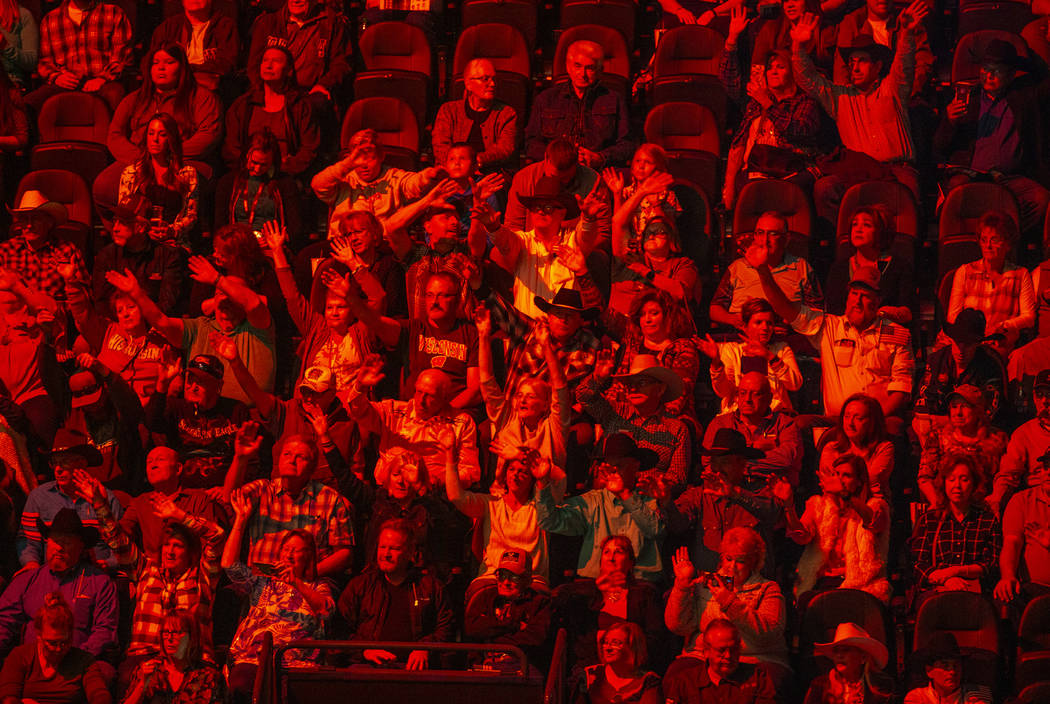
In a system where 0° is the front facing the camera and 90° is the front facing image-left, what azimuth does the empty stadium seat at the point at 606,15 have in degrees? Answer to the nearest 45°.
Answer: approximately 0°

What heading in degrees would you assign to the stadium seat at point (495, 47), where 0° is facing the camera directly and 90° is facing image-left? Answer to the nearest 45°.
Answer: approximately 0°
